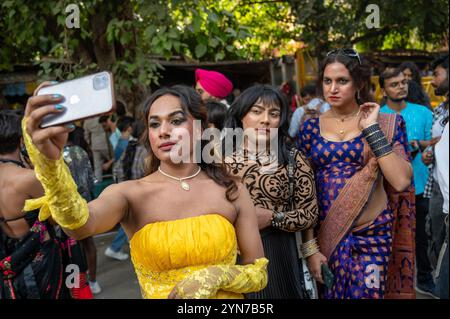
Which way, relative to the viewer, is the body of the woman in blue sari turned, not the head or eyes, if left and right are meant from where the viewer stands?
facing the viewer and to the left of the viewer

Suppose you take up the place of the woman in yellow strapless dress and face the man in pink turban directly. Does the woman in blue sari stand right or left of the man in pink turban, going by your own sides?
right

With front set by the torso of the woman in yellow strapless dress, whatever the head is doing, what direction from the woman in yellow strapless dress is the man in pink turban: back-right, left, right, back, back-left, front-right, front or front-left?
back

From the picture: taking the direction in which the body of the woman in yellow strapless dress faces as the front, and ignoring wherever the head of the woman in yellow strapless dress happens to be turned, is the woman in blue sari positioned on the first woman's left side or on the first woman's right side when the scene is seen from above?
on the first woman's left side

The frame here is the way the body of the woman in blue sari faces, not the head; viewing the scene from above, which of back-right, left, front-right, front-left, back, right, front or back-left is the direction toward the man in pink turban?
right

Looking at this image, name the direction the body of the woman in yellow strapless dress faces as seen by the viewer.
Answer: toward the camera

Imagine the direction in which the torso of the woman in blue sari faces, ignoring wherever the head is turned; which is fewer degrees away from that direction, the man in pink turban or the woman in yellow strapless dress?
the woman in yellow strapless dress

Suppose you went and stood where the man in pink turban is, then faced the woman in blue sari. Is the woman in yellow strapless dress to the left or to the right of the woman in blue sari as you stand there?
right
